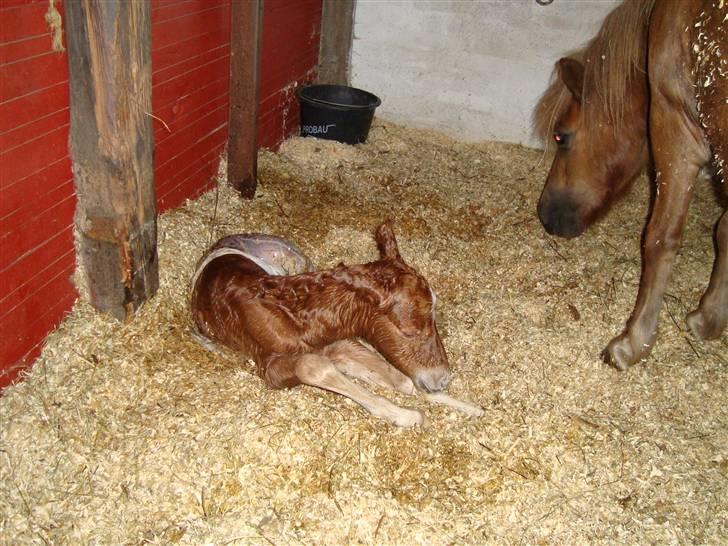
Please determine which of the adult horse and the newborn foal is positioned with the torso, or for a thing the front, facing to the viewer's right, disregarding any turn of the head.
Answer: the newborn foal

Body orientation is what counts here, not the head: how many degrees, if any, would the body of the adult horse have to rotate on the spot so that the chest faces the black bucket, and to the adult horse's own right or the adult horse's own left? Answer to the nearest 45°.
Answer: approximately 45° to the adult horse's own right

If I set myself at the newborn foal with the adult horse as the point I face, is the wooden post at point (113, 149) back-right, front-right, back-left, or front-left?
back-left

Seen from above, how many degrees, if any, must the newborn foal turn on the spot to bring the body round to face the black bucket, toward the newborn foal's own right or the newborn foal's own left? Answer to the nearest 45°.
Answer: approximately 90° to the newborn foal's own left

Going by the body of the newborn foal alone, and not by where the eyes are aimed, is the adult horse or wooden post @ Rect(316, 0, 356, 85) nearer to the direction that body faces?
the adult horse

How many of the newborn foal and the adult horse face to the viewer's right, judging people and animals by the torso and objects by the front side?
1

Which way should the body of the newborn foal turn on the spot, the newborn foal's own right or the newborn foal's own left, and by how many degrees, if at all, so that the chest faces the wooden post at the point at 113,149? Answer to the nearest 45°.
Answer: approximately 180°

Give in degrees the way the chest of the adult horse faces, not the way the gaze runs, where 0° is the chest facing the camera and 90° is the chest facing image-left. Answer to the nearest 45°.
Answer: approximately 90°

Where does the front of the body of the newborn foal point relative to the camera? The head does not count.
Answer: to the viewer's right

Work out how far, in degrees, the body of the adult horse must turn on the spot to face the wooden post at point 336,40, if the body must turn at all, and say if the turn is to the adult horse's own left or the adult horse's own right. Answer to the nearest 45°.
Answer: approximately 45° to the adult horse's own right

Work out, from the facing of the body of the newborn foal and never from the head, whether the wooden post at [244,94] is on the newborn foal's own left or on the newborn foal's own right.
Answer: on the newborn foal's own left

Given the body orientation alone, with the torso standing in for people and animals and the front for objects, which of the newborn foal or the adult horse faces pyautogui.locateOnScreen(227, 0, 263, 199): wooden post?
the adult horse
